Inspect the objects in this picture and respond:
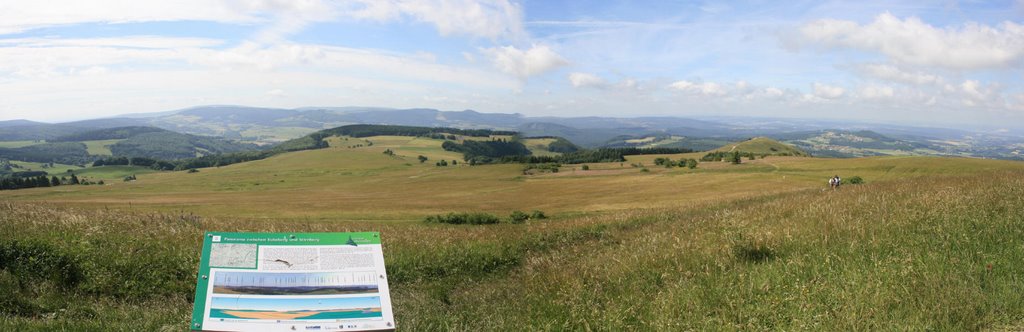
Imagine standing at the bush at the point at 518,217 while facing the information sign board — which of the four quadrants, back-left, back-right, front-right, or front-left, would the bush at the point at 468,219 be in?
front-right

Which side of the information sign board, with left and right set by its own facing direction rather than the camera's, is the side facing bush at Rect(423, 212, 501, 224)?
back

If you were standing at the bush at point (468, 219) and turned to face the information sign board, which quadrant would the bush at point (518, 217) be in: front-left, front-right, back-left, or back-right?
back-left

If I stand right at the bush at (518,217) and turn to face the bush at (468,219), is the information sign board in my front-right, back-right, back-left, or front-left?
front-left

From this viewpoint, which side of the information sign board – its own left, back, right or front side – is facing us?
front

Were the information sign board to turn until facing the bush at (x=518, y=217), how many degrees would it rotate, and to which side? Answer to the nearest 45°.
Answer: approximately 135° to its left
